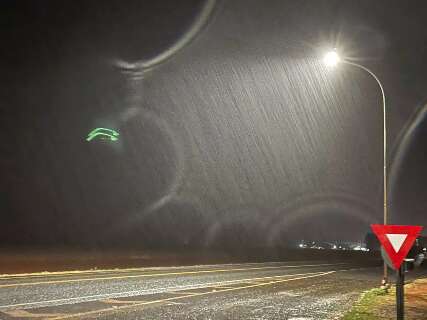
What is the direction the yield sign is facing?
toward the camera
